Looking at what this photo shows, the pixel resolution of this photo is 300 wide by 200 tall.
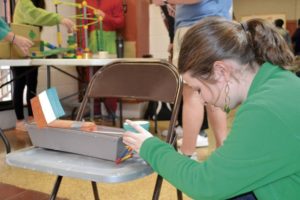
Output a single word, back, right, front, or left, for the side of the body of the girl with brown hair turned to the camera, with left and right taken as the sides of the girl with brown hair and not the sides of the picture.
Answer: left

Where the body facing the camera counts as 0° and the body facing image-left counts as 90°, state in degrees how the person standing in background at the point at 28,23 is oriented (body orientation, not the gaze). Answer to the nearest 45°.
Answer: approximately 315°

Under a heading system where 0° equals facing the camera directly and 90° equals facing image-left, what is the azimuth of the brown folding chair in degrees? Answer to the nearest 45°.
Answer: approximately 45°

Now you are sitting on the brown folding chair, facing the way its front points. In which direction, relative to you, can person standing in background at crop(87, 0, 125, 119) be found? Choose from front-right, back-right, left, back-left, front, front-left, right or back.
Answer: back-right

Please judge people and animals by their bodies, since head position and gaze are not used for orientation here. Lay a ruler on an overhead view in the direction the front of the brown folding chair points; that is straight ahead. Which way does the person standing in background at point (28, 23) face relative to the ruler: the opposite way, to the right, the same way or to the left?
to the left
